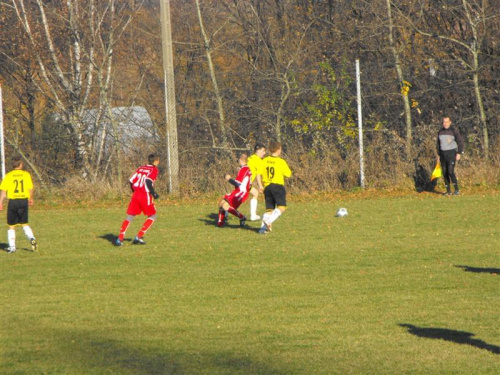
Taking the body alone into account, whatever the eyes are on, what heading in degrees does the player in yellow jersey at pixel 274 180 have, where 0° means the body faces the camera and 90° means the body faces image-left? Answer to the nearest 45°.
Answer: approximately 225°

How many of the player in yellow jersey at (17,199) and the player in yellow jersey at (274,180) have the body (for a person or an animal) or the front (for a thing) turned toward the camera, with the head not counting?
0

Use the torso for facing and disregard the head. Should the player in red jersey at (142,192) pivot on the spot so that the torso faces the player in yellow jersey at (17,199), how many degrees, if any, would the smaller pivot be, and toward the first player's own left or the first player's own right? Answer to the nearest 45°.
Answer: approximately 135° to the first player's own left

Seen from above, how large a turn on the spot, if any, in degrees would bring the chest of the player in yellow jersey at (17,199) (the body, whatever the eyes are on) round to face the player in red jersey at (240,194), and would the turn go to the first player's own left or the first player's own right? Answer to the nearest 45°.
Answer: approximately 90° to the first player's own right

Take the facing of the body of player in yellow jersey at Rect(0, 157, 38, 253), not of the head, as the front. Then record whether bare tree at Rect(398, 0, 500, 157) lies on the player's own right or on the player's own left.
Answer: on the player's own right

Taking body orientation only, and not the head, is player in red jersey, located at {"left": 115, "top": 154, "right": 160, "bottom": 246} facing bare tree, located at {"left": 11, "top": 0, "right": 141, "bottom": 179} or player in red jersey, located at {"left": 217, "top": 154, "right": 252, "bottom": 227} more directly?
the player in red jersey

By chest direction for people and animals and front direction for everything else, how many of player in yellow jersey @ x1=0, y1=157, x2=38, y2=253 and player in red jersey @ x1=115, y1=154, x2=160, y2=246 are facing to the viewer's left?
0

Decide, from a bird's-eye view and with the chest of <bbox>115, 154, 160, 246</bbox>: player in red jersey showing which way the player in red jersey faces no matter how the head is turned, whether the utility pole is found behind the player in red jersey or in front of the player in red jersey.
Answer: in front

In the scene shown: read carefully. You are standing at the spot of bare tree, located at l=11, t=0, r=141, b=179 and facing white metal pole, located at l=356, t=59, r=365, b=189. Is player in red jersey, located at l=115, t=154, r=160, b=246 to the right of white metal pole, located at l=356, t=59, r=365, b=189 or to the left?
right

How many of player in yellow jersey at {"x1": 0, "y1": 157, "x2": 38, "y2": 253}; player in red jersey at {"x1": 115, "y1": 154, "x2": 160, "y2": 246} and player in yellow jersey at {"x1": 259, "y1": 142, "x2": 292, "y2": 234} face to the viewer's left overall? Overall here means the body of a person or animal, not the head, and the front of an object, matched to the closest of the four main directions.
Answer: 0

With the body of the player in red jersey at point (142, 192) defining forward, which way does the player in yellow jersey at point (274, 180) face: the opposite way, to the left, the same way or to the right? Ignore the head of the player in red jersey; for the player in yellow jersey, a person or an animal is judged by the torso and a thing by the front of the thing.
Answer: the same way

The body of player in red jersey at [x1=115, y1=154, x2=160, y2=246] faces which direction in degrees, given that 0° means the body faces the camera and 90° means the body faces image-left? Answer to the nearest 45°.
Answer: approximately 225°

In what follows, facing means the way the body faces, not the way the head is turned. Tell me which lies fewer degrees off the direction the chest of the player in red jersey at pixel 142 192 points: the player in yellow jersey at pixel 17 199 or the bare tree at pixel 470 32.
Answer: the bare tree

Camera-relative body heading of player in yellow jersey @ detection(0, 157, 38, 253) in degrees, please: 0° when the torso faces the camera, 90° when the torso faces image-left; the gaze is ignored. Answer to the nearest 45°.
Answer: approximately 180°
